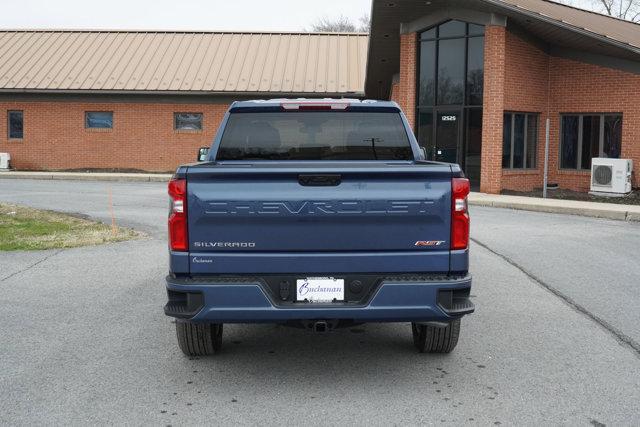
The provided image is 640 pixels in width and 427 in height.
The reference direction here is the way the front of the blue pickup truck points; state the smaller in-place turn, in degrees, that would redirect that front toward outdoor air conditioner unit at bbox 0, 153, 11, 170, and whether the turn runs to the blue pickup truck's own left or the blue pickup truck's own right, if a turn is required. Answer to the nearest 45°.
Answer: approximately 45° to the blue pickup truck's own left

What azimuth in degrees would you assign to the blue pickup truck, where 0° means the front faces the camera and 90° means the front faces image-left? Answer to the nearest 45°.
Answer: approximately 180°

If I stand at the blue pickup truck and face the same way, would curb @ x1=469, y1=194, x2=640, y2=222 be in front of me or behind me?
in front

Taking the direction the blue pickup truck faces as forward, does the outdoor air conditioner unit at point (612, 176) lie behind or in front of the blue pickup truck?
in front

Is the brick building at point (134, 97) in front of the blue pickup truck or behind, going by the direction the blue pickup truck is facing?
in front
